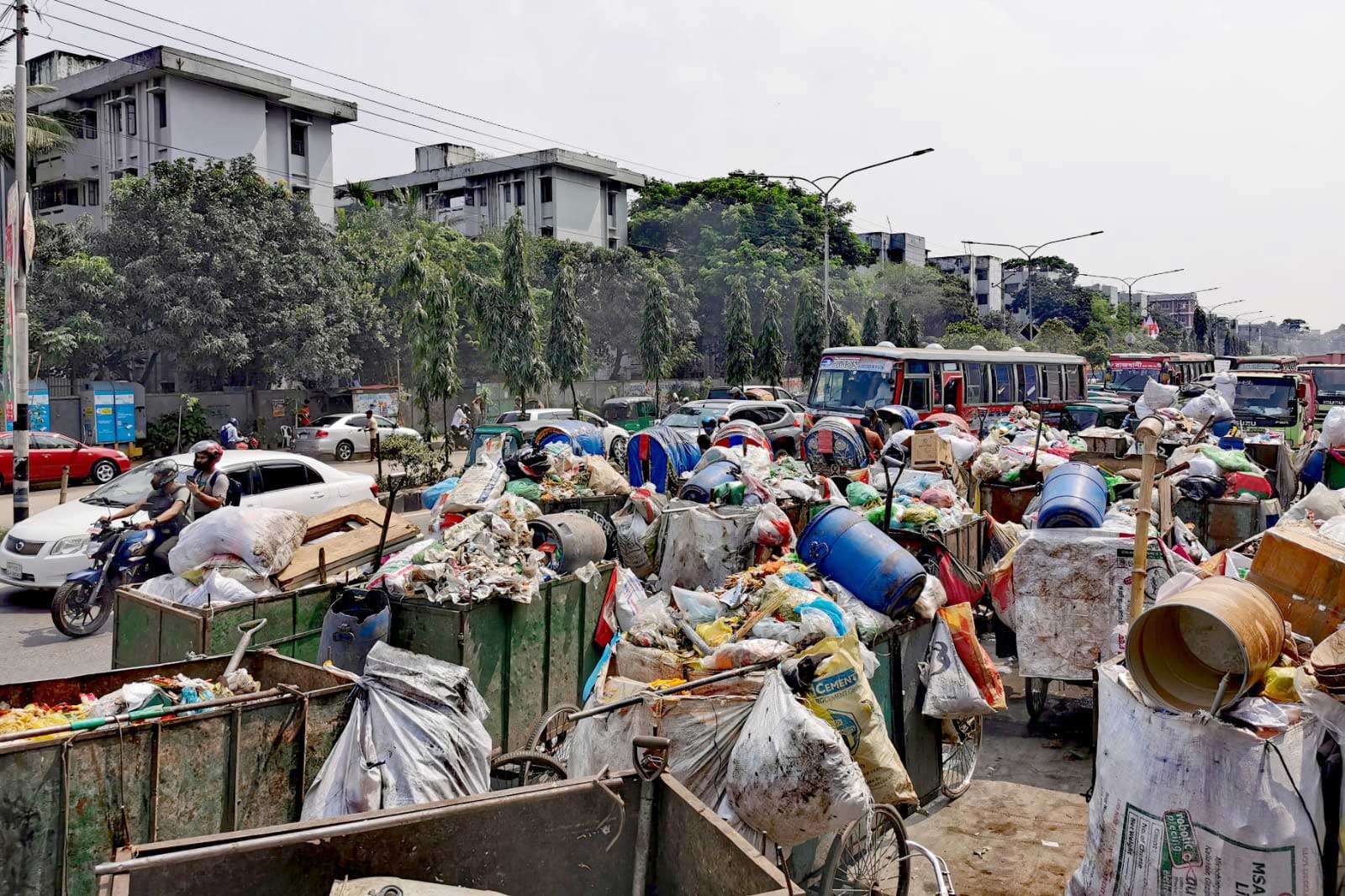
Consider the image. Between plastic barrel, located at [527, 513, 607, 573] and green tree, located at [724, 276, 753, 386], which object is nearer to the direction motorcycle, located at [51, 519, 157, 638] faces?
the plastic barrel

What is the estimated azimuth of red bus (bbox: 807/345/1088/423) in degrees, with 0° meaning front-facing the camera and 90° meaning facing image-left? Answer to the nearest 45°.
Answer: approximately 45°

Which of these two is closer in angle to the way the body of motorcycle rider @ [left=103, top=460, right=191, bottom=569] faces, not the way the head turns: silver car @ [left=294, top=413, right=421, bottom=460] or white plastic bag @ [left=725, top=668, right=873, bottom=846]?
the white plastic bag

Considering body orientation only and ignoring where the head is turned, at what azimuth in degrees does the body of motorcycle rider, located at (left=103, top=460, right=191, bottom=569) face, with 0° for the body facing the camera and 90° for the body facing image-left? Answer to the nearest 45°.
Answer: approximately 45°

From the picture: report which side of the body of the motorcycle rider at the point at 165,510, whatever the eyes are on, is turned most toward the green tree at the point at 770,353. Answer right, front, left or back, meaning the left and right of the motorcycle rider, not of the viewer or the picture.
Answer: back
